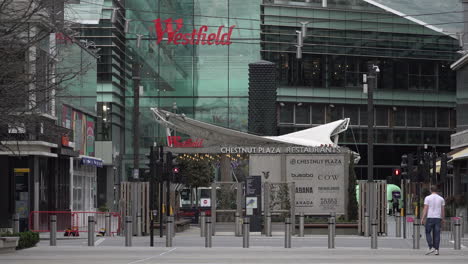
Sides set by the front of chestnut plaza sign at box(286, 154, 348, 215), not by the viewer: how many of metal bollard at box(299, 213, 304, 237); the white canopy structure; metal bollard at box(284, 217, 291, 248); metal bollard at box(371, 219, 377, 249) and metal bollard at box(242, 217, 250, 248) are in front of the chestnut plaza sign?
4

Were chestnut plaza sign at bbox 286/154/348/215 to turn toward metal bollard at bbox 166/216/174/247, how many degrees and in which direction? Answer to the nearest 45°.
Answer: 0° — it already faces it

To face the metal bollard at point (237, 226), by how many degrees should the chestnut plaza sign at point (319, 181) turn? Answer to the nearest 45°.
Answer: approximately 45° to its right

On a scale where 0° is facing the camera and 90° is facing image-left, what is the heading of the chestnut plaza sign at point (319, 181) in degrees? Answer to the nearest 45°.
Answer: approximately 0°

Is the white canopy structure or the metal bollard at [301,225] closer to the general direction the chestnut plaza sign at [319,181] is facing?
the metal bollard

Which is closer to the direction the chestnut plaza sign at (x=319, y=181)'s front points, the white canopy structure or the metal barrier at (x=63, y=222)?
the metal barrier

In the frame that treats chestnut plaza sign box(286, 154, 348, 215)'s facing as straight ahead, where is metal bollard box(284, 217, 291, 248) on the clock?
The metal bollard is roughly at 12 o'clock from the chestnut plaza sign.

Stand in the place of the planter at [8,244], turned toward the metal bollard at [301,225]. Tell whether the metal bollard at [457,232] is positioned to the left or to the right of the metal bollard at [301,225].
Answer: right
